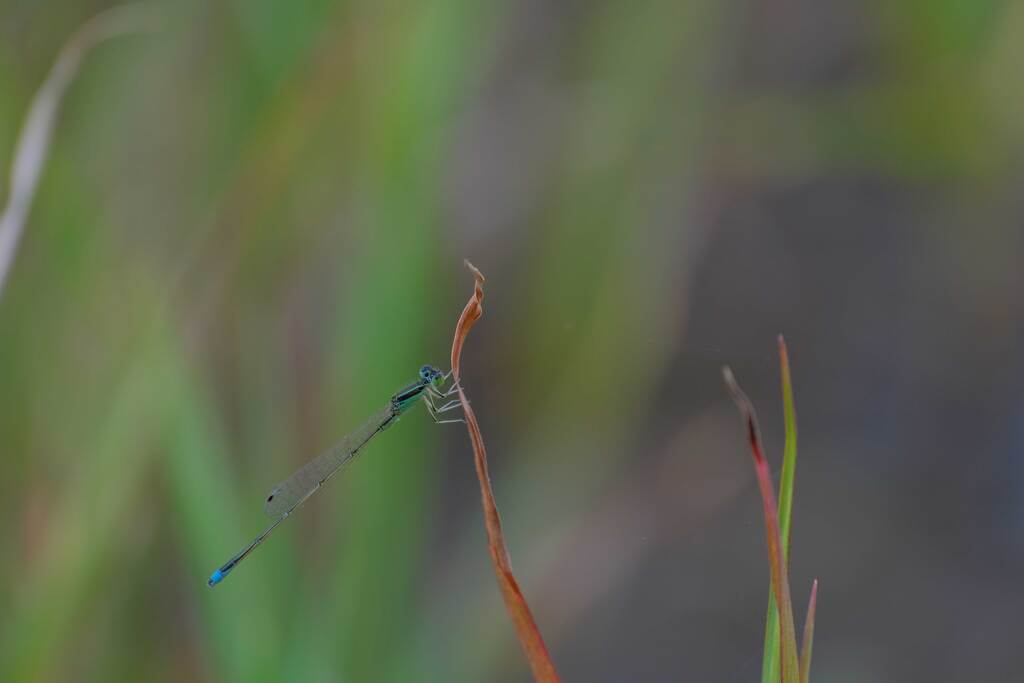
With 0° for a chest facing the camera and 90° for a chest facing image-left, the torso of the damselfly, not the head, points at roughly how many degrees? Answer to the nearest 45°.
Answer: approximately 270°
